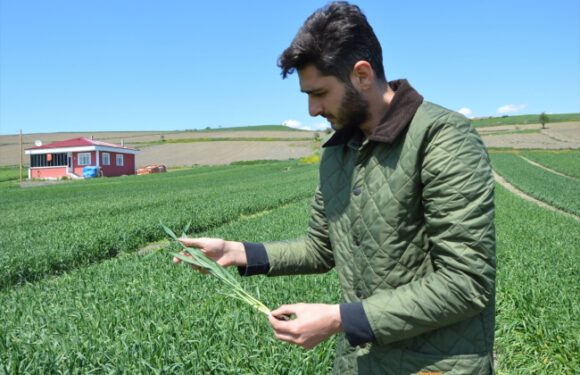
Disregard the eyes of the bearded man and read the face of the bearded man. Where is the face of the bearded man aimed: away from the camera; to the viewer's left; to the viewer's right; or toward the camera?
to the viewer's left

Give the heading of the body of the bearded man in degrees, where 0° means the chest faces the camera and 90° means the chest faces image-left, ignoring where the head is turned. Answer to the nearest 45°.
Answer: approximately 45°
